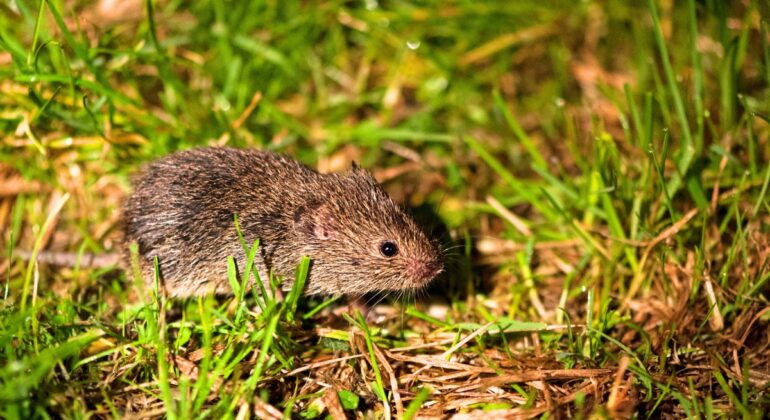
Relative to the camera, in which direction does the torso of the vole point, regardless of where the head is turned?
to the viewer's right
